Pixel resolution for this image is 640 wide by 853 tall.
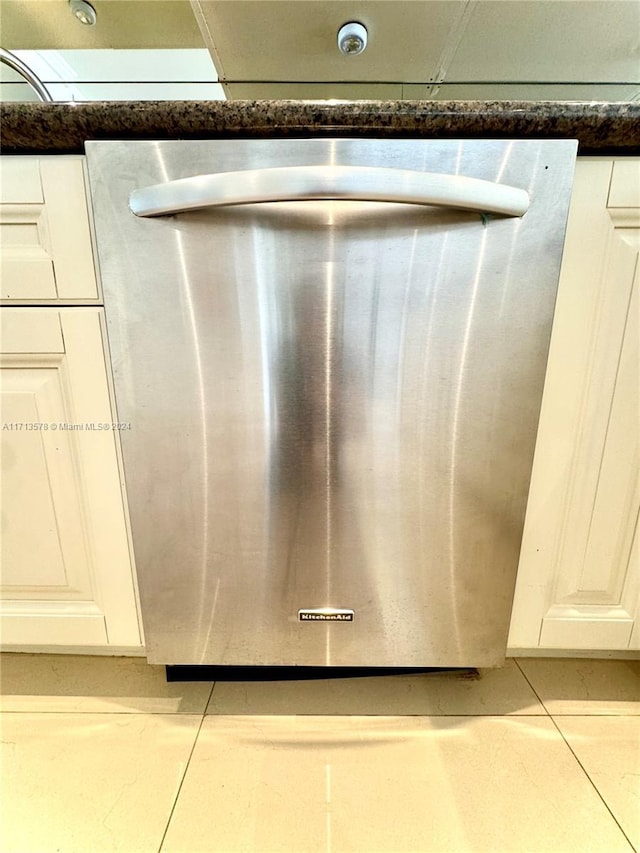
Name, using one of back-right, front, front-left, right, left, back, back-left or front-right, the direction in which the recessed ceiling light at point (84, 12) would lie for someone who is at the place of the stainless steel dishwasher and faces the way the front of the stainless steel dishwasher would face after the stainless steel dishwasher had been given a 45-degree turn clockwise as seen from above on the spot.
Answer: right

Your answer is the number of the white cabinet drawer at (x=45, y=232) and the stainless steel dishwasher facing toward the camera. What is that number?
2

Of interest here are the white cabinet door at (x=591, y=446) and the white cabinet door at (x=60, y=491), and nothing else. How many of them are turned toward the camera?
2

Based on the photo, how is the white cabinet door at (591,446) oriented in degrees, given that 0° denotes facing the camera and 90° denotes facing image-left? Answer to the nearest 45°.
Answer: approximately 0°

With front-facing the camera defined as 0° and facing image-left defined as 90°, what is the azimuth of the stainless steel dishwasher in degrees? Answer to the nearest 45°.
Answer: approximately 0°

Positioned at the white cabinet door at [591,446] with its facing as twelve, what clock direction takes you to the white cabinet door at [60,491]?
the white cabinet door at [60,491] is roughly at 2 o'clock from the white cabinet door at [591,446].

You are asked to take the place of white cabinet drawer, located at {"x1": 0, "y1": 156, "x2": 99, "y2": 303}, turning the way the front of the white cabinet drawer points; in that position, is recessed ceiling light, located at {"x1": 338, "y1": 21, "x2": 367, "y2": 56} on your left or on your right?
on your left
